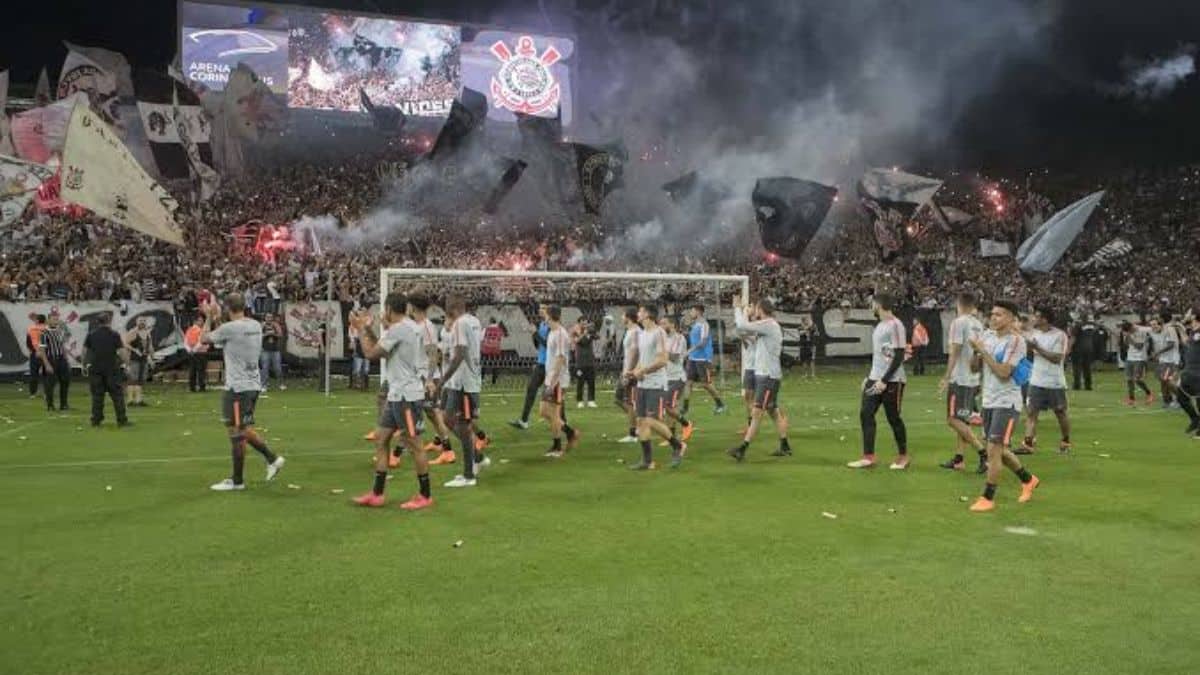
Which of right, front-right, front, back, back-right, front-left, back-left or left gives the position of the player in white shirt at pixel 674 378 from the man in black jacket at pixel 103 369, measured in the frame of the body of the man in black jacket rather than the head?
back-right

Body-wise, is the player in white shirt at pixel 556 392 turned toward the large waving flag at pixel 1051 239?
no

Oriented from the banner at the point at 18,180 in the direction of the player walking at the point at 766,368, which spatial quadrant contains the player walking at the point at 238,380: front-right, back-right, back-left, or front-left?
front-right

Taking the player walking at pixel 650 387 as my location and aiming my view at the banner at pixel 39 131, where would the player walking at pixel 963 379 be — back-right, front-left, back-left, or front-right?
back-right

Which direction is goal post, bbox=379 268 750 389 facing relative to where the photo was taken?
toward the camera

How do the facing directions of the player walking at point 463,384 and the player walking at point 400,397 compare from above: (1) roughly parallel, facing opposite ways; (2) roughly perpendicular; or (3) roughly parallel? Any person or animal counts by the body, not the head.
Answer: roughly parallel

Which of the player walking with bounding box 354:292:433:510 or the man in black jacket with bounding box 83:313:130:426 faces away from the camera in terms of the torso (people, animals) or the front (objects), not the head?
the man in black jacket

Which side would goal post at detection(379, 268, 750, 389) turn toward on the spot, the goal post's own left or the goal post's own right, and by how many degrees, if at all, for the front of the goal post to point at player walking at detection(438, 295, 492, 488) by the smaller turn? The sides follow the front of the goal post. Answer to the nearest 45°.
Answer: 0° — it already faces them

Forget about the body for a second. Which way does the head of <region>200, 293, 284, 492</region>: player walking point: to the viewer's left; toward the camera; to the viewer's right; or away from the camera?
away from the camera

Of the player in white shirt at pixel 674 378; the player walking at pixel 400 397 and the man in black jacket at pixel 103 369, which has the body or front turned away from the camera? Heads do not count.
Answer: the man in black jacket

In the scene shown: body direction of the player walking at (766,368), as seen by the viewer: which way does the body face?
to the viewer's left

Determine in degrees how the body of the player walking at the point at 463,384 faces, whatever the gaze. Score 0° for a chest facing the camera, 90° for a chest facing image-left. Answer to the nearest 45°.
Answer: approximately 90°

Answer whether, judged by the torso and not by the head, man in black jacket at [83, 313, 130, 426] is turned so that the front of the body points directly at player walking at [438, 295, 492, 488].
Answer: no

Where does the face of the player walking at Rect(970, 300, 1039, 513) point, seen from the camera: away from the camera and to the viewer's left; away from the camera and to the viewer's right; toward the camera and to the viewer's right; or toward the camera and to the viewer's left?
toward the camera and to the viewer's left

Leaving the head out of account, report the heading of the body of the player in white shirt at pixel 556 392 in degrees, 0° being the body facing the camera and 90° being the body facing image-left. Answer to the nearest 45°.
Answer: approximately 90°
